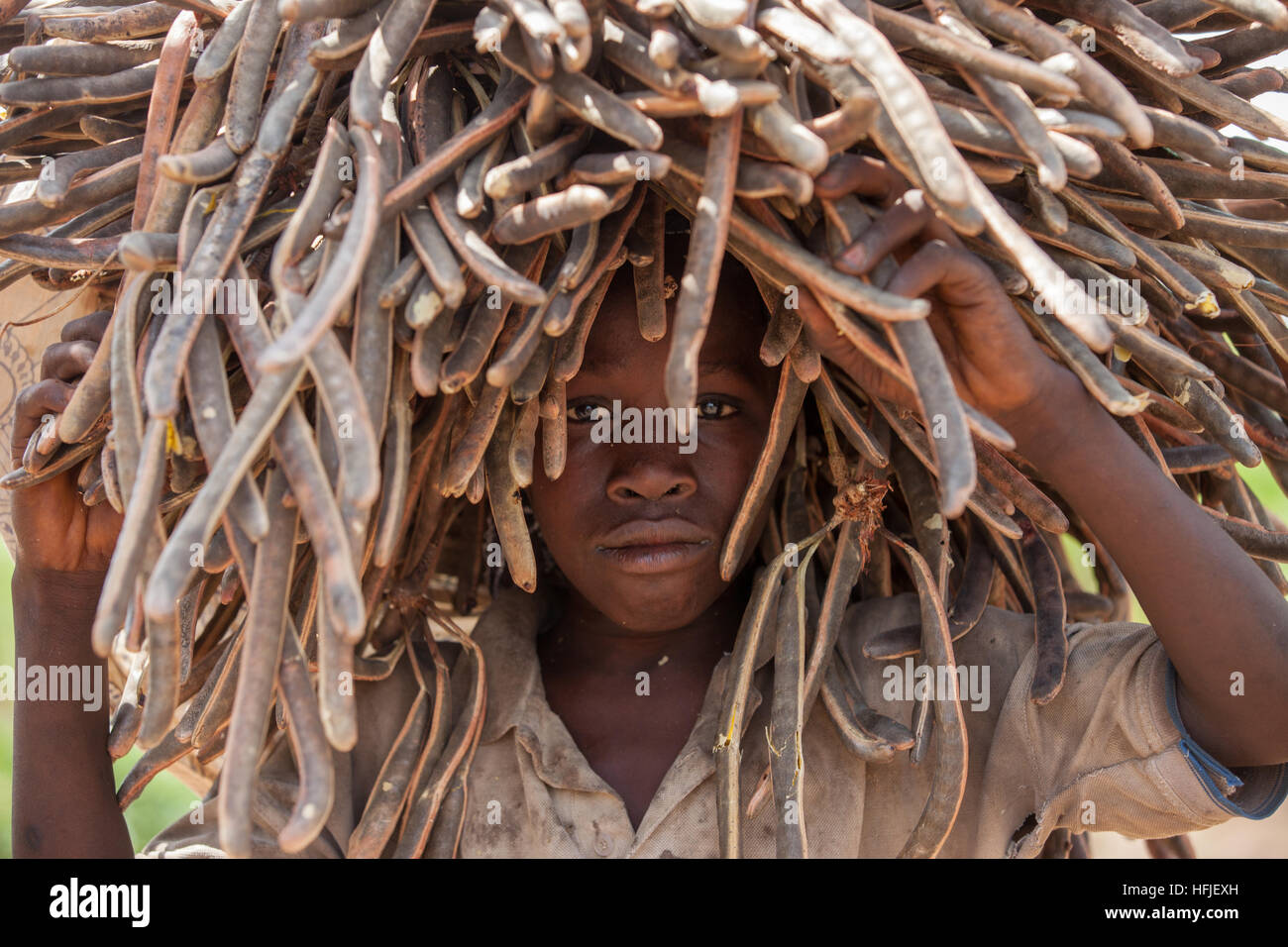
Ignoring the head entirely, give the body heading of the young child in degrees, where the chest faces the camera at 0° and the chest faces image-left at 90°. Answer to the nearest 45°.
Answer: approximately 0°
